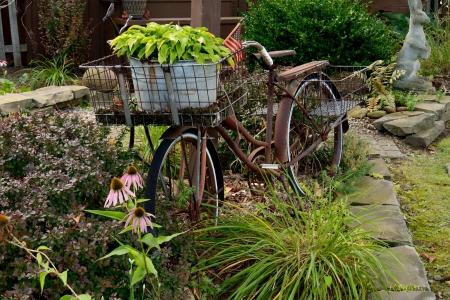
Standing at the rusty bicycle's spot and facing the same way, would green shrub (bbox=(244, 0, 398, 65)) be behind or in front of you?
behind

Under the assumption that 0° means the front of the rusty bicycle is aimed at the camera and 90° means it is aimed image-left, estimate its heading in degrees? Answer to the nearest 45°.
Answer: approximately 45°

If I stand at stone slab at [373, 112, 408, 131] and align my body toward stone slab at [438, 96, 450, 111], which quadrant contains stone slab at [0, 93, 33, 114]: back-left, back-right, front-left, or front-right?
back-left

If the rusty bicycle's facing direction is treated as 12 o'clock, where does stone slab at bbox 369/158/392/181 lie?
The stone slab is roughly at 6 o'clock from the rusty bicycle.

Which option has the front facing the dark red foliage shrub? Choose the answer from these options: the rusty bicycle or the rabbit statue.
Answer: the rusty bicycle

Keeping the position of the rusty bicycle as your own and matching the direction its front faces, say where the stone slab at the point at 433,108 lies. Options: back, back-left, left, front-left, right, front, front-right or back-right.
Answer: back
